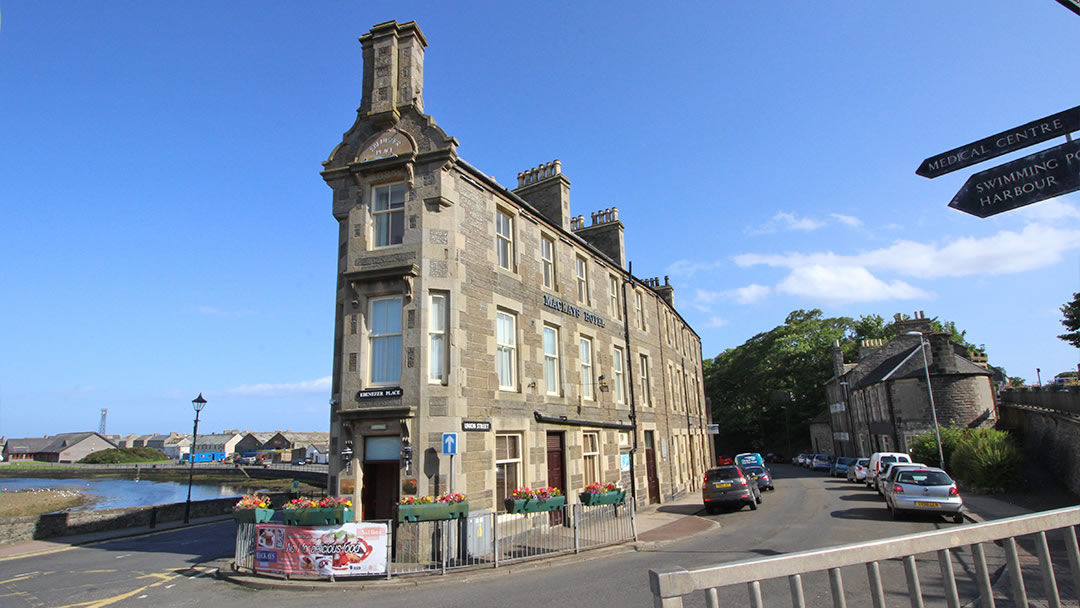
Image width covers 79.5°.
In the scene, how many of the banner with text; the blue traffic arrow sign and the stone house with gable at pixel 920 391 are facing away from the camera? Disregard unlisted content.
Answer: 0

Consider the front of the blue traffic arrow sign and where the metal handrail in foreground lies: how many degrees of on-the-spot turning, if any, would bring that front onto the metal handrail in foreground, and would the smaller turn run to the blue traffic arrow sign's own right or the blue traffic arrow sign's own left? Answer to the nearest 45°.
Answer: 0° — it already faces it

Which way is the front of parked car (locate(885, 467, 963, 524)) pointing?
away from the camera

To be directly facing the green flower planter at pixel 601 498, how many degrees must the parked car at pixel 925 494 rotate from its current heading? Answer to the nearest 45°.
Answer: approximately 135° to its left

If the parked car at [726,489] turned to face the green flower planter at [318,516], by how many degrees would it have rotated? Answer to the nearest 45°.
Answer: approximately 135° to its left

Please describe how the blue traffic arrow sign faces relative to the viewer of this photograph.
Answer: facing the viewer

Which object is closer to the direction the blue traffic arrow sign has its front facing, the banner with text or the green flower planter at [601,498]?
the banner with text

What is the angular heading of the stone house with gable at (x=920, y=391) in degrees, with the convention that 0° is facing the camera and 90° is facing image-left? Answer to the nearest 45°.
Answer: approximately 45°

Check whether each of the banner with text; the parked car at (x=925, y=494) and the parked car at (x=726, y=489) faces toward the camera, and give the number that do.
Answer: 1

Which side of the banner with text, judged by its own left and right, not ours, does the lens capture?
front

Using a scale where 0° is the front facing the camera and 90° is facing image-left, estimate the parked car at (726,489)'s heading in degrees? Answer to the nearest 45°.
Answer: approximately 180°

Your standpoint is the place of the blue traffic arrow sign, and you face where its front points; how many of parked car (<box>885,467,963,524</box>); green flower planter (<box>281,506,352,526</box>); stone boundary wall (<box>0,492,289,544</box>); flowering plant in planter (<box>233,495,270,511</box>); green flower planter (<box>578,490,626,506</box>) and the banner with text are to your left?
2

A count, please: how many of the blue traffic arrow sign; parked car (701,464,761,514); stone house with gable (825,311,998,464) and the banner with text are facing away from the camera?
1
